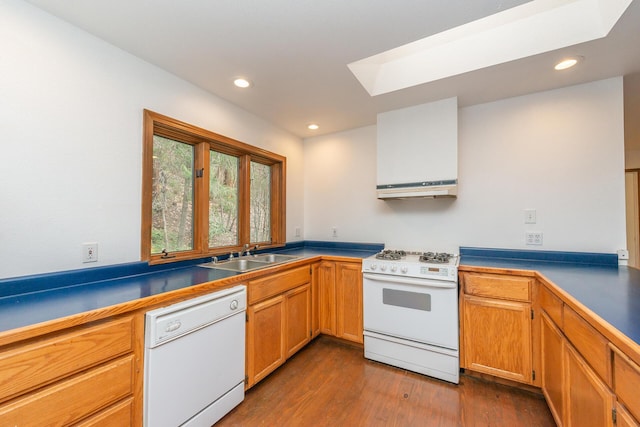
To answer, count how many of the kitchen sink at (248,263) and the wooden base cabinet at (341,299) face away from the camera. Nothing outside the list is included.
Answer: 0

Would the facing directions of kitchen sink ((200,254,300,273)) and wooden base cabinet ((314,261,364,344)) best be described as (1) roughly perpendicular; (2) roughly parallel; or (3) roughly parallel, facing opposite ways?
roughly perpendicular

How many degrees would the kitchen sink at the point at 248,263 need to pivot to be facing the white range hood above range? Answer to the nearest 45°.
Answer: approximately 45° to its left

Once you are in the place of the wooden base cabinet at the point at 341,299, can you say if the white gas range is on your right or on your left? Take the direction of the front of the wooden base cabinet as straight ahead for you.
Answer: on your left

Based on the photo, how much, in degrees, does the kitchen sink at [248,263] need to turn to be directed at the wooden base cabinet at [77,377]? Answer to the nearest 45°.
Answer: approximately 90° to its right

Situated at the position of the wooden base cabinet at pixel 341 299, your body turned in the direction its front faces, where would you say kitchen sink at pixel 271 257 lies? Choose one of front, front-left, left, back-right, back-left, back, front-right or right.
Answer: front-right

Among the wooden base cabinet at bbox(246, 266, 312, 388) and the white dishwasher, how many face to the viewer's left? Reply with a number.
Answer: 0

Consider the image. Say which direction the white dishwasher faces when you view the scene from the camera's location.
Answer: facing the viewer and to the right of the viewer

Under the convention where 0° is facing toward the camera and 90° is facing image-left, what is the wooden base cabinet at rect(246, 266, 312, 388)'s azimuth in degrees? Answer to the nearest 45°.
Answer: approximately 315°

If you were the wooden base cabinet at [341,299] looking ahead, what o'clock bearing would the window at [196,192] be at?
The window is roughly at 1 o'clock from the wooden base cabinet.
